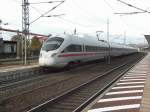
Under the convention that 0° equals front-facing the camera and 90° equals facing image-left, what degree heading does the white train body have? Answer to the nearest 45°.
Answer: approximately 45°

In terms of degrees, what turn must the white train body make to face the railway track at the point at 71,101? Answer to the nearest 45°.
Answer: approximately 45° to its left
